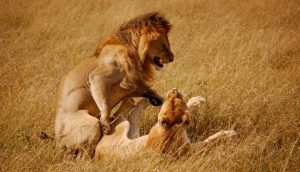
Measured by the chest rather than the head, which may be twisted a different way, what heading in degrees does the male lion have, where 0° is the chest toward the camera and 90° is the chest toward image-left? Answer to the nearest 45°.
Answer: approximately 270°
